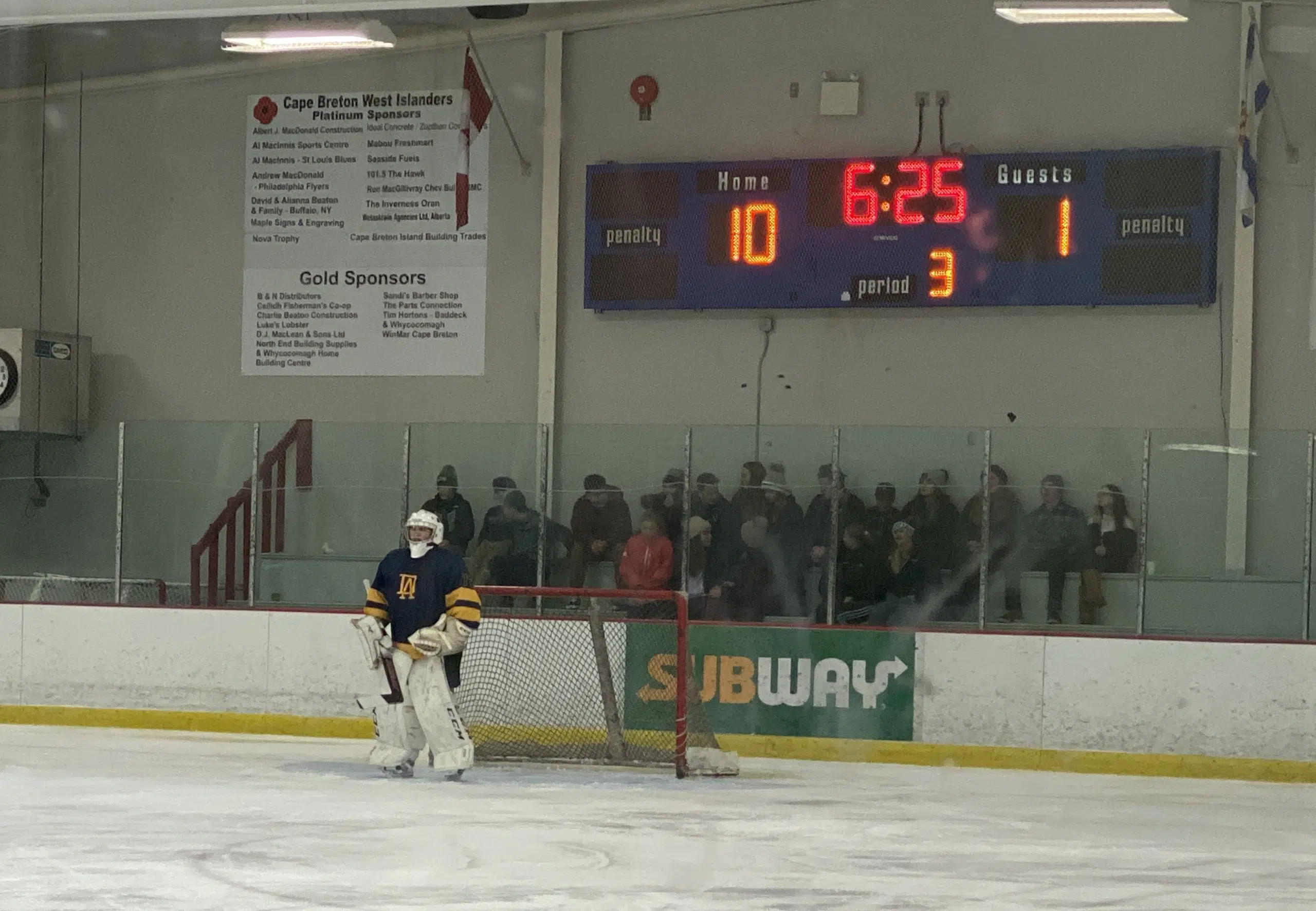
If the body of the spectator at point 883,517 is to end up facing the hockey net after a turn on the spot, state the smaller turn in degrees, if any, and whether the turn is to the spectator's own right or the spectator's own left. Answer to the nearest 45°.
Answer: approximately 90° to the spectator's own right

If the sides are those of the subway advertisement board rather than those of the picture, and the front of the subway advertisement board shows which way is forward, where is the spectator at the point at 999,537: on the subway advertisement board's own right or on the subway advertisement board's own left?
on the subway advertisement board's own left

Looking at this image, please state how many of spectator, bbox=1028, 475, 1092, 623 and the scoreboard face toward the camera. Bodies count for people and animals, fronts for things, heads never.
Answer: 2
